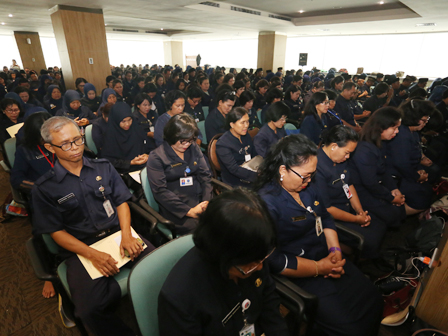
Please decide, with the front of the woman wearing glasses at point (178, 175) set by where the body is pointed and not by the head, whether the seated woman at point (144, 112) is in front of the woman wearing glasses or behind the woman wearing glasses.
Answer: behind

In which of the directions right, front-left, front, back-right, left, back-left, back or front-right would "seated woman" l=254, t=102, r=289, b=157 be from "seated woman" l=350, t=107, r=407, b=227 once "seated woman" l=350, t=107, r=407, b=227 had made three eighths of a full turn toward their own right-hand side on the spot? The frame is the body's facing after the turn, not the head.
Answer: front-right

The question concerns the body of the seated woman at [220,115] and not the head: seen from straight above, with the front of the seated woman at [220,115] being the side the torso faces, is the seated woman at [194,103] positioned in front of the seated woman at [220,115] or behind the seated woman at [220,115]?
behind
